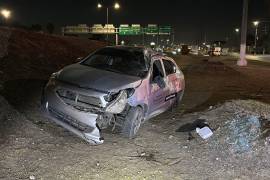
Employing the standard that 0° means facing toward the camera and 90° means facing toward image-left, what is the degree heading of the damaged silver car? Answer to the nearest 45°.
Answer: approximately 45°

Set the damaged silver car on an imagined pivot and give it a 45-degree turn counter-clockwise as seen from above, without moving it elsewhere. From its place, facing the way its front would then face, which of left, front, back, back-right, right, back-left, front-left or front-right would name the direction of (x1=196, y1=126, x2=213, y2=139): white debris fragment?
left
